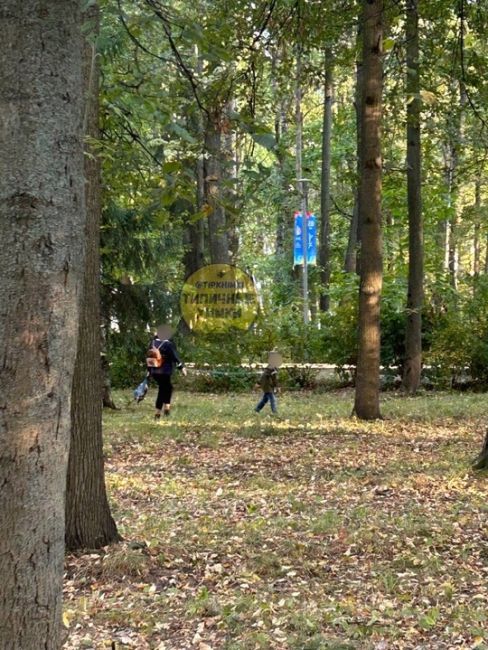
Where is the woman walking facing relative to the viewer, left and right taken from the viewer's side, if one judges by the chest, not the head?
facing away from the viewer and to the right of the viewer

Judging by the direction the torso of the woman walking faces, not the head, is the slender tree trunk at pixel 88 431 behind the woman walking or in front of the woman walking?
behind

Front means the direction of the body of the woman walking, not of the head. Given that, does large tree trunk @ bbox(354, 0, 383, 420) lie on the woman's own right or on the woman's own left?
on the woman's own right
